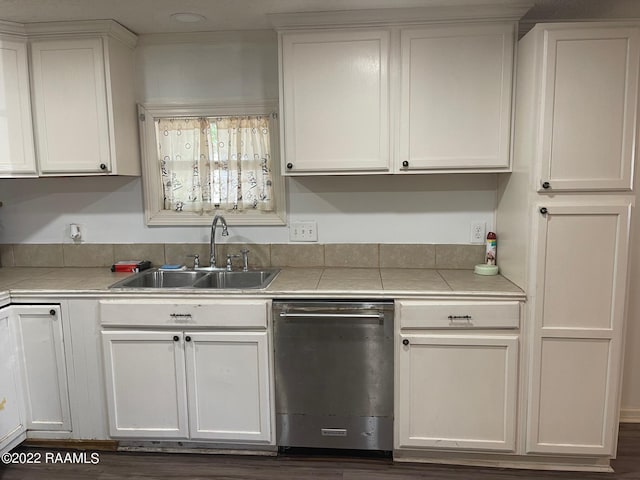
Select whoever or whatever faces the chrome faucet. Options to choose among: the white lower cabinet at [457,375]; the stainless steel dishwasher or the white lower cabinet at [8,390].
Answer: the white lower cabinet at [8,390]

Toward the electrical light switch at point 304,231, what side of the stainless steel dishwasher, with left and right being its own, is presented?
back

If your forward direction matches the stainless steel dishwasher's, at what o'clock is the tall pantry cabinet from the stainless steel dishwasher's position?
The tall pantry cabinet is roughly at 9 o'clock from the stainless steel dishwasher.

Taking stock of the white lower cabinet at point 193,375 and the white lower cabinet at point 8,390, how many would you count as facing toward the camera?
1

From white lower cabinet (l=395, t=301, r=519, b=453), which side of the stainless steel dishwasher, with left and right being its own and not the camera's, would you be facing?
left

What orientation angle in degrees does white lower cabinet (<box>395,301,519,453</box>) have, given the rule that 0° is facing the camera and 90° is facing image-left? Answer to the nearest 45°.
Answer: approximately 0°

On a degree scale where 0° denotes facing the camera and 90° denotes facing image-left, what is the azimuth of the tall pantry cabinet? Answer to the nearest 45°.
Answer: approximately 0°

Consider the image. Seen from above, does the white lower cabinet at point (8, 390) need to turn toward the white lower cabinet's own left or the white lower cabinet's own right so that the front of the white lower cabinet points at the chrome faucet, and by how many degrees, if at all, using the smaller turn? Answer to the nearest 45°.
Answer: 0° — it already faces it

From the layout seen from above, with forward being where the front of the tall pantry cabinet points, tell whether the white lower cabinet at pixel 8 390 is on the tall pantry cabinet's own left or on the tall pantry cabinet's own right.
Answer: on the tall pantry cabinet's own right

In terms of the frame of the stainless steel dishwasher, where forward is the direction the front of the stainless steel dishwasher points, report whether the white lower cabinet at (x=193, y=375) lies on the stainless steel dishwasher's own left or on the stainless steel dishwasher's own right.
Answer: on the stainless steel dishwasher's own right

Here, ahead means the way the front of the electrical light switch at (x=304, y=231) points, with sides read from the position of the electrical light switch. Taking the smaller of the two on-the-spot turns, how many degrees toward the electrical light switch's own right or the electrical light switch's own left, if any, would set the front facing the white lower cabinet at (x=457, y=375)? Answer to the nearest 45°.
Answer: approximately 45° to the electrical light switch's own left
